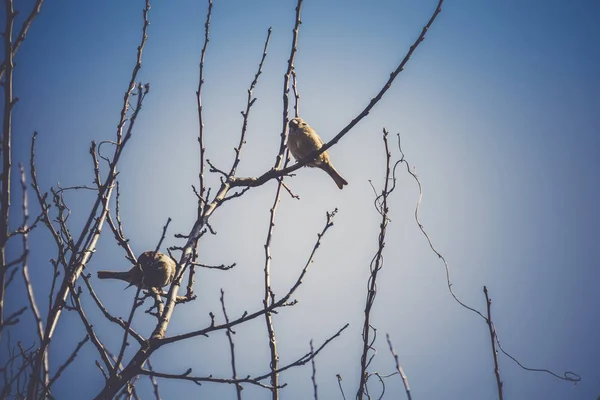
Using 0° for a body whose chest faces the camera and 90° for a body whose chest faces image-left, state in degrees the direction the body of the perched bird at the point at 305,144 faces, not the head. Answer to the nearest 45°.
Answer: approximately 90°
